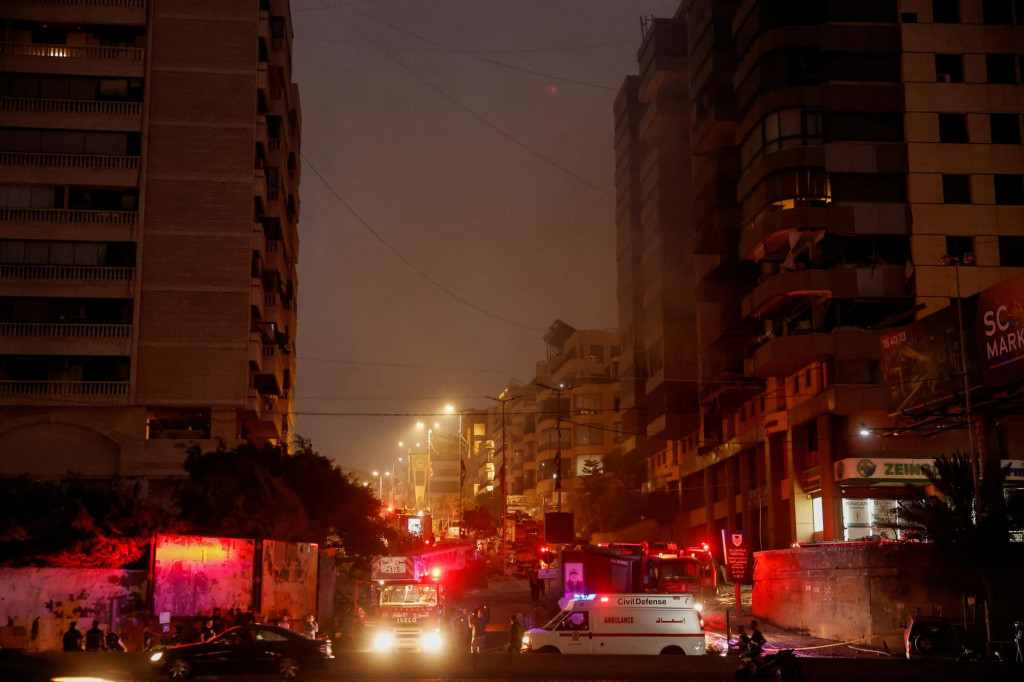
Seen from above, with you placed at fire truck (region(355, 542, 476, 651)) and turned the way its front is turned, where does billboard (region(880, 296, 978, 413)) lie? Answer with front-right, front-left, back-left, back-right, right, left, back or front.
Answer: left

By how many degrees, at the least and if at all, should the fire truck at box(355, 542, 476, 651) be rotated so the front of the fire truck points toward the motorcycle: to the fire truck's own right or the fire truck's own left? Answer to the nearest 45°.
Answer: approximately 45° to the fire truck's own left

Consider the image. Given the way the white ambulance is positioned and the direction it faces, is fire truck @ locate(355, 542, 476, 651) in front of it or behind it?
in front

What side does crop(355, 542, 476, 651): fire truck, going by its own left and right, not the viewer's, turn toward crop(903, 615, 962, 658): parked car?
left

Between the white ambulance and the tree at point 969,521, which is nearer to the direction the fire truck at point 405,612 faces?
the white ambulance

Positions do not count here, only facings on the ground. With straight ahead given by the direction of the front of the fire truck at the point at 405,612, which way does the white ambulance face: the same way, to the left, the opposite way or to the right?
to the right

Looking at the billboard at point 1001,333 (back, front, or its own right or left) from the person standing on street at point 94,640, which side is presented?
front

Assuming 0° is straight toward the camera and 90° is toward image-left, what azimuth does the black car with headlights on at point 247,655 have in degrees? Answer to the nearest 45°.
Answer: approximately 90°

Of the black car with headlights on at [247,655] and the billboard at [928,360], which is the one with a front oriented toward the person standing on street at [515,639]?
the billboard

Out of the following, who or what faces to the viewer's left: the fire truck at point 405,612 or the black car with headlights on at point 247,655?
the black car with headlights on

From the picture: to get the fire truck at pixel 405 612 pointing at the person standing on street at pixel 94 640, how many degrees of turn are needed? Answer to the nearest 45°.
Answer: approximately 45° to its right

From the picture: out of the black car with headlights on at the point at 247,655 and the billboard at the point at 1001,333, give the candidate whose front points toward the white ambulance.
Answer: the billboard

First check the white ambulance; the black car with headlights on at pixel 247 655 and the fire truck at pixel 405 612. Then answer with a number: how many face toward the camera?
1

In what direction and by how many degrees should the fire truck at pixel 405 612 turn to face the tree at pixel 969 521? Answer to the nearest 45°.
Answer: approximately 90° to its left
